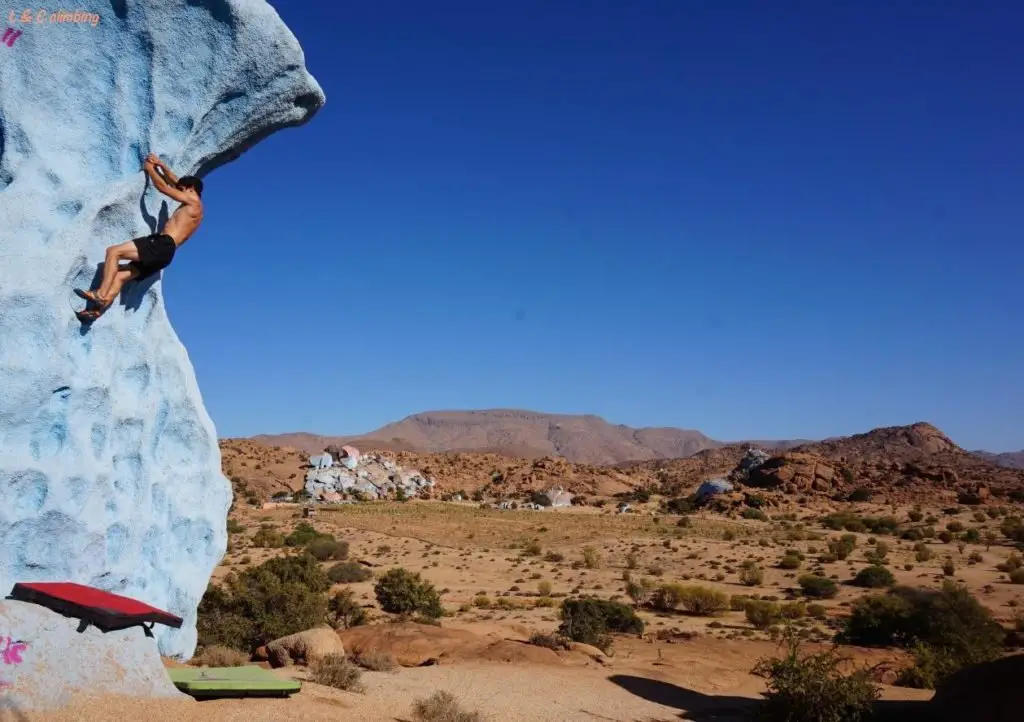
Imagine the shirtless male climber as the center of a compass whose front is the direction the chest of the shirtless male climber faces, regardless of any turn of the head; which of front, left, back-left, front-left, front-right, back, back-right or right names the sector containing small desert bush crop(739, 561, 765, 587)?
back-right

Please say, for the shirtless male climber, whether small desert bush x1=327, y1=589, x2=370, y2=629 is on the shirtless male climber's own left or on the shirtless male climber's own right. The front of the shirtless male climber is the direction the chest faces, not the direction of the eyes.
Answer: on the shirtless male climber's own right

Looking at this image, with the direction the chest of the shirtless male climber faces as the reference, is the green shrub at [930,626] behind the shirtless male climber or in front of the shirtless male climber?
behind

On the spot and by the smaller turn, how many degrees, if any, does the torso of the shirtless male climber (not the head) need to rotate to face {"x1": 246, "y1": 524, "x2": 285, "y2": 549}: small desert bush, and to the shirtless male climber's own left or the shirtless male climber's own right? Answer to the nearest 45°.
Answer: approximately 90° to the shirtless male climber's own right

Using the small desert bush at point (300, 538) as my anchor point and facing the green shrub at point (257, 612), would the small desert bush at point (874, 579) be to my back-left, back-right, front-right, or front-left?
front-left

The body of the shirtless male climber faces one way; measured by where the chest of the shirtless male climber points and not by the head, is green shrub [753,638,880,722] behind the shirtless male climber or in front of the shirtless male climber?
behind

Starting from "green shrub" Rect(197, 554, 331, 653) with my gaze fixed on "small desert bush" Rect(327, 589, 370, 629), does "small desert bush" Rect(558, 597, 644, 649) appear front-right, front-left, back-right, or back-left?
front-right

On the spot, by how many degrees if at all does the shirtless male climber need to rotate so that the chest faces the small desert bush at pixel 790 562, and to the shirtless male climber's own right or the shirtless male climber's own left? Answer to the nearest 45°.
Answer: approximately 135° to the shirtless male climber's own right

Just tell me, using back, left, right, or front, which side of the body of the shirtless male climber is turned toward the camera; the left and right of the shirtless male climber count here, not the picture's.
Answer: left

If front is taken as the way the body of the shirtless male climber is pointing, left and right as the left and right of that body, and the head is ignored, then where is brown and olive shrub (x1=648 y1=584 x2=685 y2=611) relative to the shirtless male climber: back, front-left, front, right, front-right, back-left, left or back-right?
back-right

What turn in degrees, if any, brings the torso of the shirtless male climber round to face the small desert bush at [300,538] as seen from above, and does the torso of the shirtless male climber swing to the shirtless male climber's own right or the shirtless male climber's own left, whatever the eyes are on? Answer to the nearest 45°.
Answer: approximately 90° to the shirtless male climber's own right
